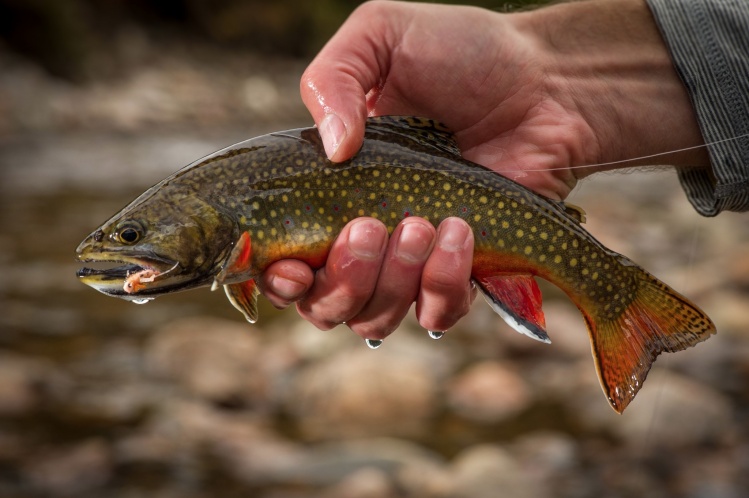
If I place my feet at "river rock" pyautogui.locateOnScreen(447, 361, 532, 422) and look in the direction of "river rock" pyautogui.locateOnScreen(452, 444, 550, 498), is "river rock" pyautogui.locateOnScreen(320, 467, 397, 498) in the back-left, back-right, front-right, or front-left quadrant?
front-right

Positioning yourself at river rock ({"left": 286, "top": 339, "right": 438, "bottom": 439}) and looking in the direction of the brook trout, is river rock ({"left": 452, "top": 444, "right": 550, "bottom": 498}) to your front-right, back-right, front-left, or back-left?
front-left

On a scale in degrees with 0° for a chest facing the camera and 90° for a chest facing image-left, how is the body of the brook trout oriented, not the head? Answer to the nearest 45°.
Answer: approximately 90°
